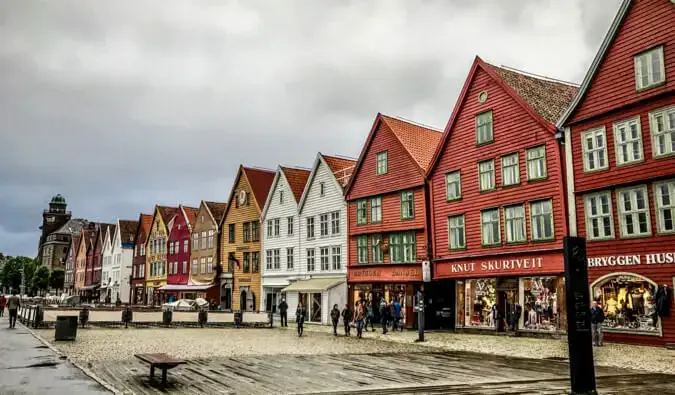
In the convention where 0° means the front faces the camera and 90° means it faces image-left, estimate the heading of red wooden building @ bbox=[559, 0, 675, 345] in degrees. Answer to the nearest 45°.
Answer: approximately 45°

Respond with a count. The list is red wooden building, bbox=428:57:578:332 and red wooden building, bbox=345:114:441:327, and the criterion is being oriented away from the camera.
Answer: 0

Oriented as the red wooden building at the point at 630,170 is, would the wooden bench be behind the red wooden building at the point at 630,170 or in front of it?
in front

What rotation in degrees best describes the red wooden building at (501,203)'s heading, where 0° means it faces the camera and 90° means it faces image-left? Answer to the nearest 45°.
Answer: approximately 45°

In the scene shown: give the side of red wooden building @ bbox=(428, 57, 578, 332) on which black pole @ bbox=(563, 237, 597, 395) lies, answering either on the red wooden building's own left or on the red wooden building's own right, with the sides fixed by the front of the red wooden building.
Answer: on the red wooden building's own left

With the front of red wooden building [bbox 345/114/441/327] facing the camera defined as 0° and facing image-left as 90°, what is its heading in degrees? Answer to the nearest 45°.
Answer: approximately 45°

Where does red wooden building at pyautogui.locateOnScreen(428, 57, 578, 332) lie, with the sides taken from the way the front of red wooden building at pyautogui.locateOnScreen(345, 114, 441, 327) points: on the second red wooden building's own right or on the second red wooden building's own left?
on the second red wooden building's own left

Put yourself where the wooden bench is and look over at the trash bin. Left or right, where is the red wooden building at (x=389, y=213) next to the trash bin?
right

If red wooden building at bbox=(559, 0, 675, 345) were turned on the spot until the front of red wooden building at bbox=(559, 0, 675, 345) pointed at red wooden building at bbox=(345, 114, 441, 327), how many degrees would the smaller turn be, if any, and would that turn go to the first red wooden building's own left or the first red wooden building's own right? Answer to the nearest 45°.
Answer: approximately 90° to the first red wooden building's own right

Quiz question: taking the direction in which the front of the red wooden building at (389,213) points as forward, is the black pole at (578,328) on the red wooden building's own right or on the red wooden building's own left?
on the red wooden building's own left

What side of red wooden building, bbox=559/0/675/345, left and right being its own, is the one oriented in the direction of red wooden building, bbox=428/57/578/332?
right

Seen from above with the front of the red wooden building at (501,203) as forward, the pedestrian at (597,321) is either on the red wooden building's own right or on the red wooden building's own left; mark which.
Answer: on the red wooden building's own left
